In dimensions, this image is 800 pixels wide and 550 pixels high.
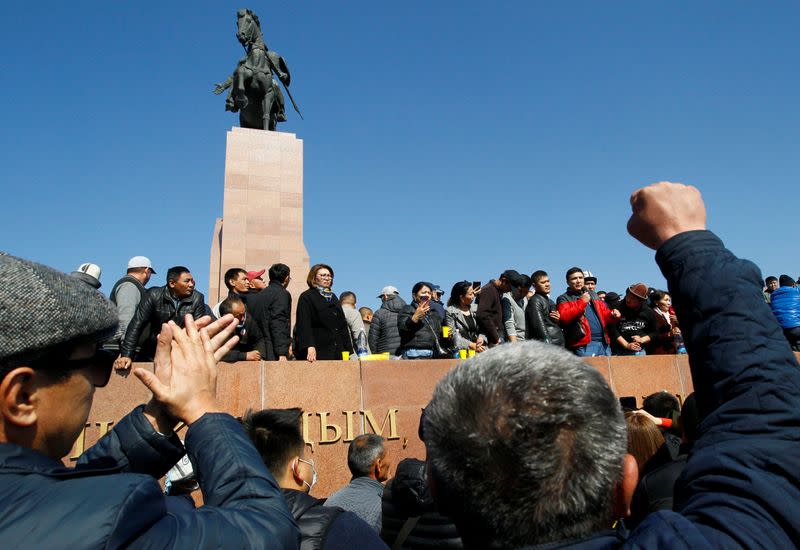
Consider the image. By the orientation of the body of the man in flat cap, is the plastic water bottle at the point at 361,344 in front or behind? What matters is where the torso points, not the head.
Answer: in front

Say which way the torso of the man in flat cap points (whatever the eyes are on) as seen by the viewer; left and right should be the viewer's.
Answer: facing away from the viewer and to the right of the viewer

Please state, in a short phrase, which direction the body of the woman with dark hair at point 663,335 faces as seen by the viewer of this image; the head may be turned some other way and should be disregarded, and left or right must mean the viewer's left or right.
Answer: facing the viewer and to the right of the viewer

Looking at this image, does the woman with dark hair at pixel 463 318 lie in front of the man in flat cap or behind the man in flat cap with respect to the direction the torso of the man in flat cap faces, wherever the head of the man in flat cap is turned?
in front

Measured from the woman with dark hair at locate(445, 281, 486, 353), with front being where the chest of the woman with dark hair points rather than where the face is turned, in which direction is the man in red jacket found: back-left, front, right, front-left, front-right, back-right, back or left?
front-left

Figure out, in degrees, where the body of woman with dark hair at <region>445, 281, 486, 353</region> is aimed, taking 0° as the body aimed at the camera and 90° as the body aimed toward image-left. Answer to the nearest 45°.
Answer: approximately 315°

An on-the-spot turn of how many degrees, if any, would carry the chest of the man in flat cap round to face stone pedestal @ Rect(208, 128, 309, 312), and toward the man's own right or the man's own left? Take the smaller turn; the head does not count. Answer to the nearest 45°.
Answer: approximately 45° to the man's own left

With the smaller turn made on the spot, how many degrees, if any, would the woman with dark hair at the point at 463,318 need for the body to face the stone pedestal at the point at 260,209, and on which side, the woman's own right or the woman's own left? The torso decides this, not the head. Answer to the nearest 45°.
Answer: approximately 180°

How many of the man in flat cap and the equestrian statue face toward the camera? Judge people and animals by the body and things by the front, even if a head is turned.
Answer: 1

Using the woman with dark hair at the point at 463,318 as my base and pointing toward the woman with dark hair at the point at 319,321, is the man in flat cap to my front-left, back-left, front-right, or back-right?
front-left

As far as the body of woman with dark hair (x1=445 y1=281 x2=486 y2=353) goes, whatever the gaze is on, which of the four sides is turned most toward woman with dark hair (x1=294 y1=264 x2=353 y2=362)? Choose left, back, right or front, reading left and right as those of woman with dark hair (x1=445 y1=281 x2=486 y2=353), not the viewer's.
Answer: right

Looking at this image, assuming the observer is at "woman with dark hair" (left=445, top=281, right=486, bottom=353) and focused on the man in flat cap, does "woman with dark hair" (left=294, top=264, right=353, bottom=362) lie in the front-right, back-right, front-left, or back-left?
front-right

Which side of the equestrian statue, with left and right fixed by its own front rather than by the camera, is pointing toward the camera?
front
